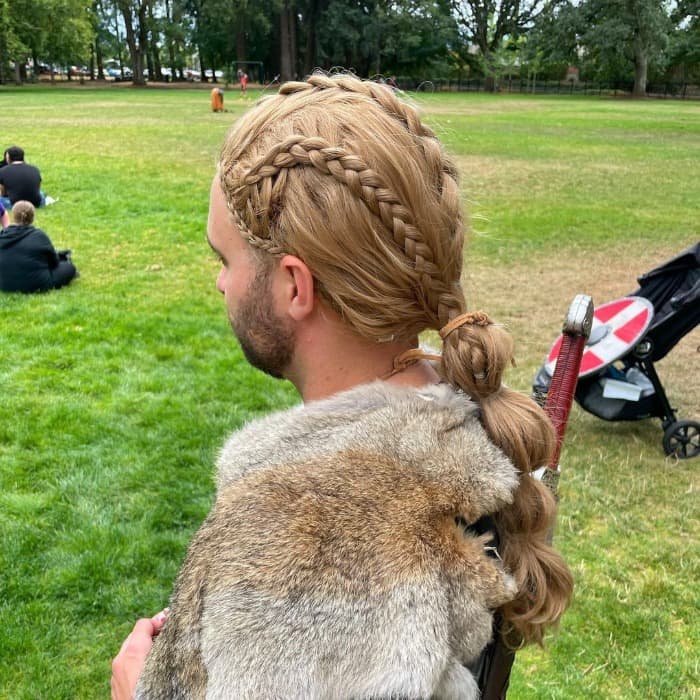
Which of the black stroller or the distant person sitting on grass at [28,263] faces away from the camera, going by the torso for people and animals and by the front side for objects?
the distant person sitting on grass

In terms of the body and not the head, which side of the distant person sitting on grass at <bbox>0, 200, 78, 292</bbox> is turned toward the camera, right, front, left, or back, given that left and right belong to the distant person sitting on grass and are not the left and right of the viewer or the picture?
back

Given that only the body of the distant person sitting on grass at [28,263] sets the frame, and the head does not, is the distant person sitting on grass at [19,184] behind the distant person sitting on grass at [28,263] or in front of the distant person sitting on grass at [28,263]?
in front

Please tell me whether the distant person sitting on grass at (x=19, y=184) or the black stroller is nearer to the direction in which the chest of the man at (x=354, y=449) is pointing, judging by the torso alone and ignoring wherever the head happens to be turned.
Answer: the distant person sitting on grass

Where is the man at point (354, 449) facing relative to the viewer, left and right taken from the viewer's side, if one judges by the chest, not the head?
facing away from the viewer and to the left of the viewer

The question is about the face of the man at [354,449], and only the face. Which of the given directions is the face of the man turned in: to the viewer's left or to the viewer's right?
to the viewer's left

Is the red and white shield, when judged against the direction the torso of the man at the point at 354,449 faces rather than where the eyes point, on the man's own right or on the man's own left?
on the man's own right

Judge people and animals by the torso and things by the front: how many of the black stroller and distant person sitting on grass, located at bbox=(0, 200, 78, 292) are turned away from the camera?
1

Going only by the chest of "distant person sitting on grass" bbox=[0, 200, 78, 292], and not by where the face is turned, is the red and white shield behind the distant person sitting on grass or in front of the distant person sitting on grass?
behind

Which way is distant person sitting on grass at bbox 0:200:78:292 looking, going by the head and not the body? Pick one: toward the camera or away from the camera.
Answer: away from the camera

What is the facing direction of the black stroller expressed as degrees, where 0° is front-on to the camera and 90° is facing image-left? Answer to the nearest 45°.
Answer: approximately 90°

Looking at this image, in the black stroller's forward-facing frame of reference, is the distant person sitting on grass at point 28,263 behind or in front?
in front

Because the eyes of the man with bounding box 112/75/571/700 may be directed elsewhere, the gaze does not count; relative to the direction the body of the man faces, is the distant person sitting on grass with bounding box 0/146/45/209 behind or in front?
in front
